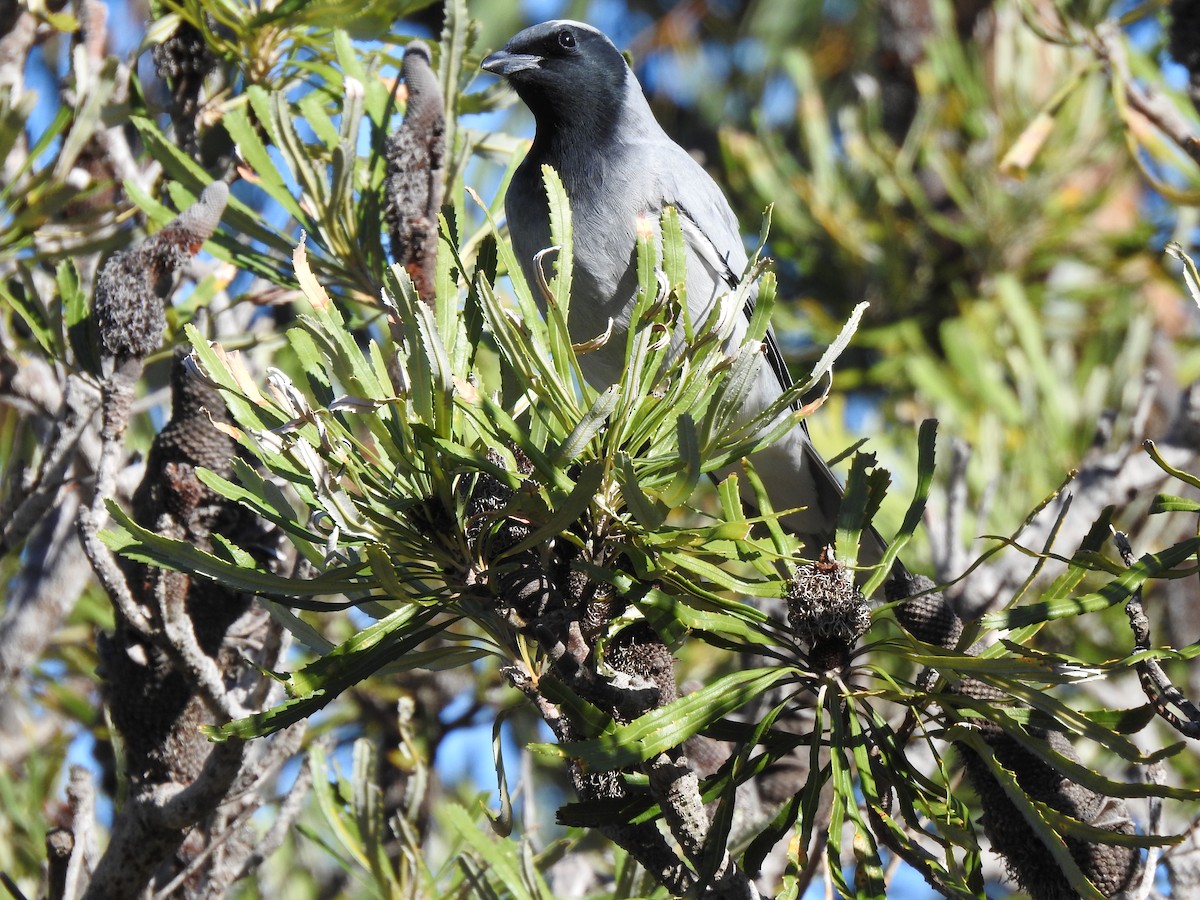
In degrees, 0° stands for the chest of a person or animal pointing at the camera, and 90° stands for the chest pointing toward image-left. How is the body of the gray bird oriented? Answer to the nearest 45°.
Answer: approximately 45°
